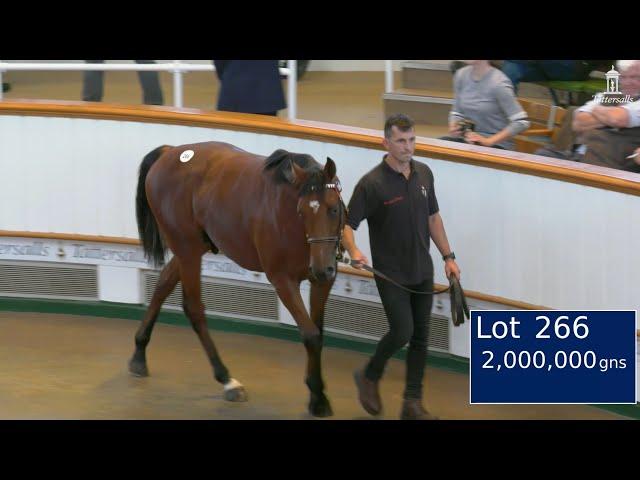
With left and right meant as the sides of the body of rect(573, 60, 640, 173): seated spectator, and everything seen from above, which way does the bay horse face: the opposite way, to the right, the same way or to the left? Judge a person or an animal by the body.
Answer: to the left

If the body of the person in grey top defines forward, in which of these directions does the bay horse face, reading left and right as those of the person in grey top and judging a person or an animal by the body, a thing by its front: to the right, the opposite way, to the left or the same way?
to the left

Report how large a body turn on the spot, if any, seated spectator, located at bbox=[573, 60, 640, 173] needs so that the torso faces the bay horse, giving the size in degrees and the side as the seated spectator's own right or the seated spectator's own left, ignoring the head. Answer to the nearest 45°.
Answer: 0° — they already face it

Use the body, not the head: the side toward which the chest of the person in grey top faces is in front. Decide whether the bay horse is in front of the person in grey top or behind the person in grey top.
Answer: in front

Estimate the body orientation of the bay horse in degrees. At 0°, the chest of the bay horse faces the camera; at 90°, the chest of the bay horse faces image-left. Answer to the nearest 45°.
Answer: approximately 315°

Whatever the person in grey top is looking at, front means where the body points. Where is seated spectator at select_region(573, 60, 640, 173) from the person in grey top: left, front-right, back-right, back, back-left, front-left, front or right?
left

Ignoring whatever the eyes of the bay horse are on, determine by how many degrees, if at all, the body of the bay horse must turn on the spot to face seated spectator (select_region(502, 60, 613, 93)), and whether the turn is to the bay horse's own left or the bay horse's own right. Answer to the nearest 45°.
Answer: approximately 90° to the bay horse's own left

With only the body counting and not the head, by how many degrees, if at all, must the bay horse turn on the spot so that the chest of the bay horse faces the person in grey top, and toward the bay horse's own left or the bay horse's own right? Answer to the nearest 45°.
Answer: approximately 90° to the bay horse's own left

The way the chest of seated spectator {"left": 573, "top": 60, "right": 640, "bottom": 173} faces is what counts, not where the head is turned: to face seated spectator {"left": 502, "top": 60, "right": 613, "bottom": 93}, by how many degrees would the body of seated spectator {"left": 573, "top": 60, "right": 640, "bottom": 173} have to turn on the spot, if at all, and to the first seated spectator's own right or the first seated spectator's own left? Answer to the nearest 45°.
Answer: approximately 135° to the first seated spectator's own right

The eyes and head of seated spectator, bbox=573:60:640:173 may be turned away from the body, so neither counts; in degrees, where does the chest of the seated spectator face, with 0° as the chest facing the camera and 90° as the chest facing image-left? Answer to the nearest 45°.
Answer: approximately 45°

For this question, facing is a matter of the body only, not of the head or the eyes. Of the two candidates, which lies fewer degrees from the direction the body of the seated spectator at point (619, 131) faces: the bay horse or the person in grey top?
the bay horse

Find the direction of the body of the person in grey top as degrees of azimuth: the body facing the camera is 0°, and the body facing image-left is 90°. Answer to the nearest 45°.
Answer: approximately 45°
